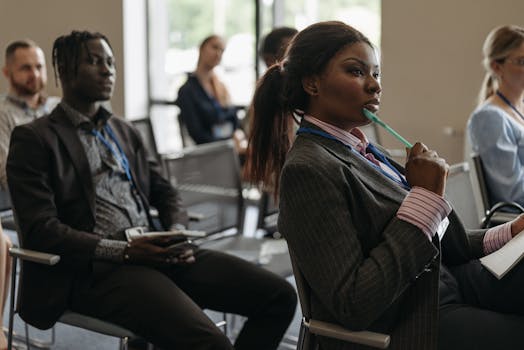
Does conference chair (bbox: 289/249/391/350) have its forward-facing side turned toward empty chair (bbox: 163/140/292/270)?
no

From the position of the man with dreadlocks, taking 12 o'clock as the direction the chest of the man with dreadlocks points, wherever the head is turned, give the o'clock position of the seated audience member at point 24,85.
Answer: The seated audience member is roughly at 7 o'clock from the man with dreadlocks.

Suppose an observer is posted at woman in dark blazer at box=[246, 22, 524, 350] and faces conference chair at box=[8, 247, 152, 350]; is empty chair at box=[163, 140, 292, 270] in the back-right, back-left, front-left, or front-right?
front-right

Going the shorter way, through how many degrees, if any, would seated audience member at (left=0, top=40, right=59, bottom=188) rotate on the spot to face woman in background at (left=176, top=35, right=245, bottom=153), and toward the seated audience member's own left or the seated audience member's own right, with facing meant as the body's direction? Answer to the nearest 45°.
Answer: approximately 90° to the seated audience member's own left

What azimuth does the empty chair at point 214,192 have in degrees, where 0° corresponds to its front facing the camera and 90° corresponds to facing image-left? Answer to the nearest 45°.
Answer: approximately 315°

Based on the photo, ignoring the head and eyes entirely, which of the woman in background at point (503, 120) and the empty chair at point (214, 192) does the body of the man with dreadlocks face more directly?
the woman in background

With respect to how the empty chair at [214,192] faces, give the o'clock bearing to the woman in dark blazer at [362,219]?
The woman in dark blazer is roughly at 1 o'clock from the empty chair.

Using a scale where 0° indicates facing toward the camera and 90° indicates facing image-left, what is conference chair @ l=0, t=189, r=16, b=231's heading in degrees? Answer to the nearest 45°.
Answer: approximately 315°

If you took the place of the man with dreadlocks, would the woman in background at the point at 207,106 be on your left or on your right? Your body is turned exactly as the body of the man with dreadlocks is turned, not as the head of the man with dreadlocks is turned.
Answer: on your left

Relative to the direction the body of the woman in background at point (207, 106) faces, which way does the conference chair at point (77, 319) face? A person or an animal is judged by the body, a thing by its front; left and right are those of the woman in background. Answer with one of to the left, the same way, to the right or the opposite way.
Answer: the same way

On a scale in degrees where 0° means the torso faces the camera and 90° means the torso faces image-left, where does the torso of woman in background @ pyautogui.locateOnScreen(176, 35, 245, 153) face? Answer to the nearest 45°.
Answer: approximately 315°

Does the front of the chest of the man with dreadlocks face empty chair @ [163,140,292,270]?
no

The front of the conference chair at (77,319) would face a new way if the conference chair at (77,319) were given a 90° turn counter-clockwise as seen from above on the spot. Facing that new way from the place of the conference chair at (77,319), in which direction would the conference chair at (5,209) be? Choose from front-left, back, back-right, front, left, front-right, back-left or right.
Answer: front-left

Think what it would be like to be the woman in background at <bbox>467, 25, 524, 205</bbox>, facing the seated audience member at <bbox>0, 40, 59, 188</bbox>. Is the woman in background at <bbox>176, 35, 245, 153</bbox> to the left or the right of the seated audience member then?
right

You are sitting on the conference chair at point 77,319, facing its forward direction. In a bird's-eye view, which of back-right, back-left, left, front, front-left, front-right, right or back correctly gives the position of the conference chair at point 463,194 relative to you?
front-left

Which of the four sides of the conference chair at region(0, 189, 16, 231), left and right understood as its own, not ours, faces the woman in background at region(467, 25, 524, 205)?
front

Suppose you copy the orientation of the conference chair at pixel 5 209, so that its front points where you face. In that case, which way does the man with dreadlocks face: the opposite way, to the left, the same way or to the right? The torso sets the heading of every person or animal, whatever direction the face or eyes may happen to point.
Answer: the same way

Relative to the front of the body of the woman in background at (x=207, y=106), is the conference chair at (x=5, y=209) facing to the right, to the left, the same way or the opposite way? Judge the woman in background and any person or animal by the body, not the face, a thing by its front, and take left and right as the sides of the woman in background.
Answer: the same way

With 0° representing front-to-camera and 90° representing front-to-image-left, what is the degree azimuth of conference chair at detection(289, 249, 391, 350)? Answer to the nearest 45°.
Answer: approximately 270°

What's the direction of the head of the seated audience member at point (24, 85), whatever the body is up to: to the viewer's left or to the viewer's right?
to the viewer's right
